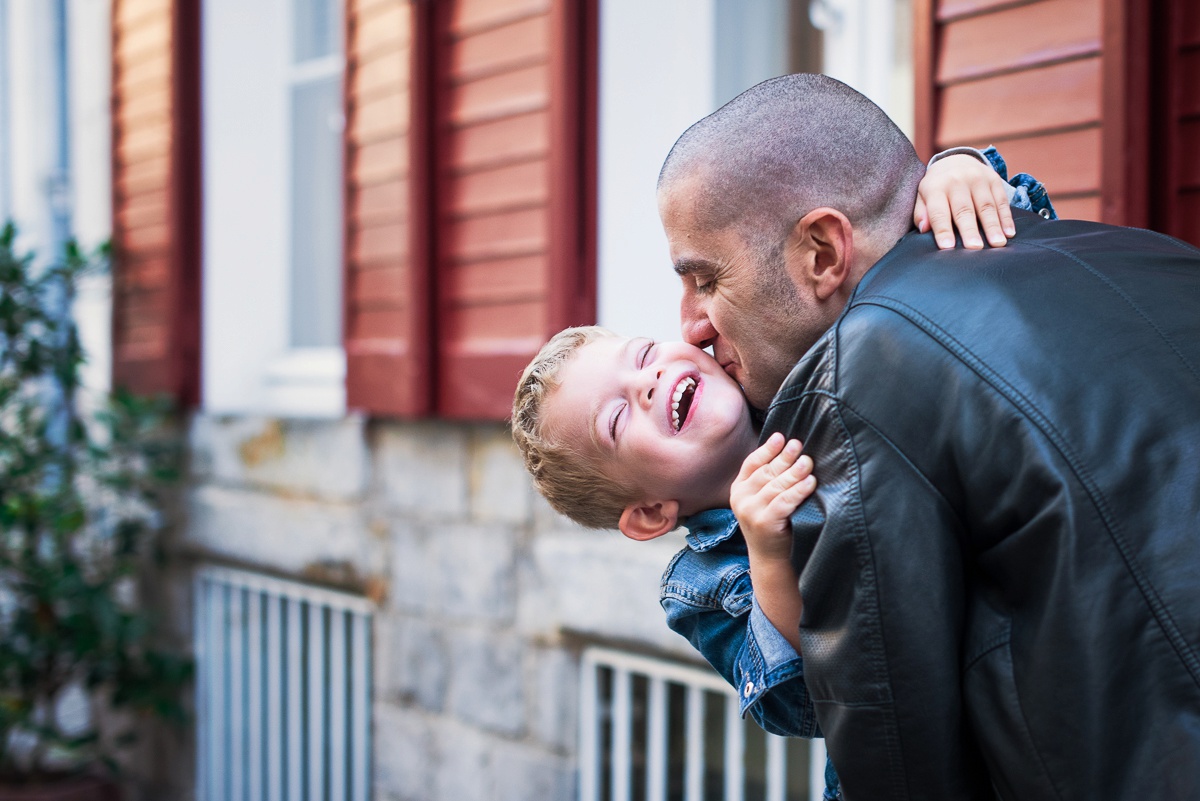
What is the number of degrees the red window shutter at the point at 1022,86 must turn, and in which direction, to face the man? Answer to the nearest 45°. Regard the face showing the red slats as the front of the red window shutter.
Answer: approximately 45° to its left

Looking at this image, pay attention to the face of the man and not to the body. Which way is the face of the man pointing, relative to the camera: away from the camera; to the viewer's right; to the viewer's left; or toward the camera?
to the viewer's left

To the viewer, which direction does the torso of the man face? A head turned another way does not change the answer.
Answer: to the viewer's left

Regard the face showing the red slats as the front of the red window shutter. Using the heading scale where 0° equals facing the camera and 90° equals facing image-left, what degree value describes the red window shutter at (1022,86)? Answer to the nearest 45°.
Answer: approximately 45°

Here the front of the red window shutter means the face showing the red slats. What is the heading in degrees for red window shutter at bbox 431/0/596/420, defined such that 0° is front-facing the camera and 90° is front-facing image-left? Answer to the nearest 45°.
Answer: approximately 45°

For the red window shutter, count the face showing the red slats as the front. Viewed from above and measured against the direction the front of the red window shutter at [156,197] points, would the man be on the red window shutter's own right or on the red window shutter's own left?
on the red window shutter's own left

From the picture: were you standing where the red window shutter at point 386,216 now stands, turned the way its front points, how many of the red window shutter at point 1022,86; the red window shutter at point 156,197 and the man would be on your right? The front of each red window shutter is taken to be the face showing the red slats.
1

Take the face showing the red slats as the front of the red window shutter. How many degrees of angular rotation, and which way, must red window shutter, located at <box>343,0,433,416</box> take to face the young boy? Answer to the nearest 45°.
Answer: approximately 45° to its left

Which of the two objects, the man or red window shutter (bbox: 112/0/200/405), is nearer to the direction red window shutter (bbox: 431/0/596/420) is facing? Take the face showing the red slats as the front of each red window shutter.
the man
